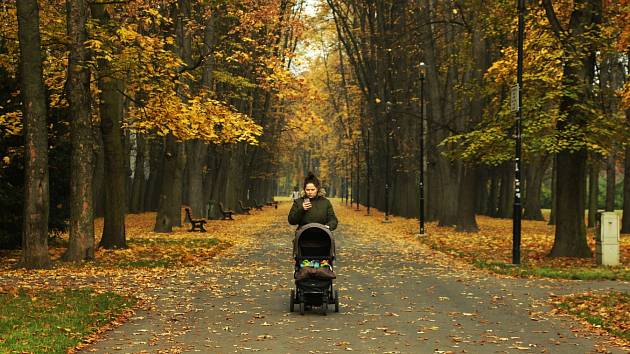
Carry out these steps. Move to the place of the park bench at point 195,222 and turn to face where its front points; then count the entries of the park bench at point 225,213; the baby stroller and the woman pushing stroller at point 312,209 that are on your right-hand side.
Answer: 2

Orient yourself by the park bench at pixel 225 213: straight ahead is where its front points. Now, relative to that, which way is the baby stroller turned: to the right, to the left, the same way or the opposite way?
to the right

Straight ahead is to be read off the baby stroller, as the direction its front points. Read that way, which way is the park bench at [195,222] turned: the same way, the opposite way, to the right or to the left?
to the left

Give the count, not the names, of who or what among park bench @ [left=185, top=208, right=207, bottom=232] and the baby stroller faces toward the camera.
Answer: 1

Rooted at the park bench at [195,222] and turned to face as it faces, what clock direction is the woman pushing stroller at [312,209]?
The woman pushing stroller is roughly at 3 o'clock from the park bench.

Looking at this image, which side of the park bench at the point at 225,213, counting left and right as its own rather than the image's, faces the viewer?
right

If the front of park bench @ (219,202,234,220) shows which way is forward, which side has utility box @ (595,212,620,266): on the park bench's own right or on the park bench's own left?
on the park bench's own right

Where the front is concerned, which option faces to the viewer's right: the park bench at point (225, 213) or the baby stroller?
the park bench

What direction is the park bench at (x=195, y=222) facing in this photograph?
to the viewer's right

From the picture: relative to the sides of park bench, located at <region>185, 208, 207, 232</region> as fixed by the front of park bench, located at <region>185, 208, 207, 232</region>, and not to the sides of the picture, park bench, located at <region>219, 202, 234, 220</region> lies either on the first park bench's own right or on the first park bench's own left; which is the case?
on the first park bench's own left

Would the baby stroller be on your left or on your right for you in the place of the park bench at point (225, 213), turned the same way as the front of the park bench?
on your right
